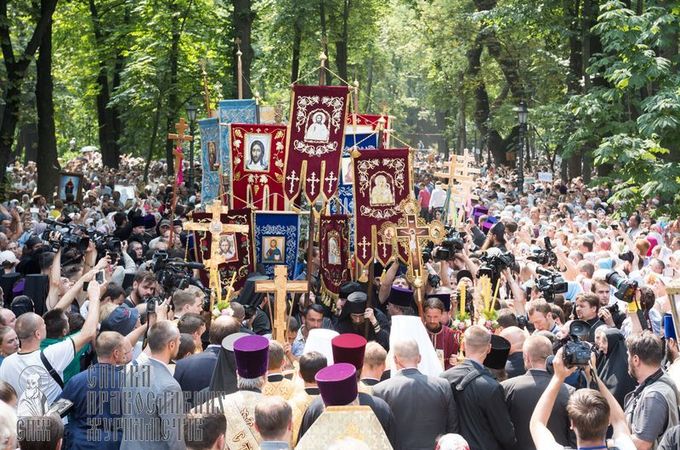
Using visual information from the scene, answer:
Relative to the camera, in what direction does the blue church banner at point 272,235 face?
facing the viewer

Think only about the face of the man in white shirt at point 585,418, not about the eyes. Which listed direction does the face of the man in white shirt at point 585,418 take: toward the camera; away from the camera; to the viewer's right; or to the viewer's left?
away from the camera

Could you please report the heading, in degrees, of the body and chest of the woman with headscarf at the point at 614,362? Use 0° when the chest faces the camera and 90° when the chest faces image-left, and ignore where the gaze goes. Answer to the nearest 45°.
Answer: approximately 90°

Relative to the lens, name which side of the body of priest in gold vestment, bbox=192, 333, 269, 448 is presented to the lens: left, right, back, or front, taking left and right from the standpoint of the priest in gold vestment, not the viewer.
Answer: back

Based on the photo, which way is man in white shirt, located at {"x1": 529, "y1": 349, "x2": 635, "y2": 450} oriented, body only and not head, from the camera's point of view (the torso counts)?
away from the camera

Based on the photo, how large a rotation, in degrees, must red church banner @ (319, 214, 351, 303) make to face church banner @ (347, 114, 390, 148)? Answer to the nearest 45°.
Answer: approximately 180°

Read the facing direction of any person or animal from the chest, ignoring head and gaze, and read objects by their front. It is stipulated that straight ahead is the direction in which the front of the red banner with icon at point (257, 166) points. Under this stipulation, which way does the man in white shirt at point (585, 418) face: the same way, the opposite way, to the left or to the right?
the opposite way

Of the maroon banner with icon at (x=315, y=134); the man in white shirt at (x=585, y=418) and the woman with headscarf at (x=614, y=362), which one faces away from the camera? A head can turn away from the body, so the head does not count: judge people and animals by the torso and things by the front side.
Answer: the man in white shirt

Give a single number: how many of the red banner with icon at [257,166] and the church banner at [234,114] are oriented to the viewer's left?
0

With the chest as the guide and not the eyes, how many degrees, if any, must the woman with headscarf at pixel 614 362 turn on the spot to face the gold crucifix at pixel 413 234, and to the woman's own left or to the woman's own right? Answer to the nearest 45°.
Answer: approximately 45° to the woman's own right

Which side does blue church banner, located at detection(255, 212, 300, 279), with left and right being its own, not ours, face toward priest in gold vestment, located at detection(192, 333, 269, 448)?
front

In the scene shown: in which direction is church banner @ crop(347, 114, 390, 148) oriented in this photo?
toward the camera
